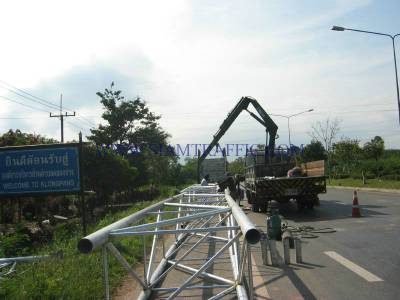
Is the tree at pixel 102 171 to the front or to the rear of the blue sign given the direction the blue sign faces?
to the rear

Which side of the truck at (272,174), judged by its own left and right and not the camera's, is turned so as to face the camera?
back

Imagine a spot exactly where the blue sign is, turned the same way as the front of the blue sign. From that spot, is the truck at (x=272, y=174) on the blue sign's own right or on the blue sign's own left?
on the blue sign's own left

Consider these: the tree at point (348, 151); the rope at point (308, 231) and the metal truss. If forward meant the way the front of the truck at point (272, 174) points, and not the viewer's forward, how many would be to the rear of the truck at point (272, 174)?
2

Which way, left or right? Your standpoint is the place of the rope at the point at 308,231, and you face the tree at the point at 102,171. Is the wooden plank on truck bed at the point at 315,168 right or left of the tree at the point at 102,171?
right

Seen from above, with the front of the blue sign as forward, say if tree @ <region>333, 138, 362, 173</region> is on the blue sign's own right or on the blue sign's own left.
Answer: on the blue sign's own left

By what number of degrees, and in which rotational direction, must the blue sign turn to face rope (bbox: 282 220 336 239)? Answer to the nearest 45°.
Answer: approximately 90° to its left

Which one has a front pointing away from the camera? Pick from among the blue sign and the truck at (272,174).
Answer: the truck

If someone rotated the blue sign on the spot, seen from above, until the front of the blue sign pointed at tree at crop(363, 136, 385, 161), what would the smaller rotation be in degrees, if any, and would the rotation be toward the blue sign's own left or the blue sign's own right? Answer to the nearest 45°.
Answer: approximately 135° to the blue sign's own left

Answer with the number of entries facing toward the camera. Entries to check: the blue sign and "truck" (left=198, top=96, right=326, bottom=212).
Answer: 1

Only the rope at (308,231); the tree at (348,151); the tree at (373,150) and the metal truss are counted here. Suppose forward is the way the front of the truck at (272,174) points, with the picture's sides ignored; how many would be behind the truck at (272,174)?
2

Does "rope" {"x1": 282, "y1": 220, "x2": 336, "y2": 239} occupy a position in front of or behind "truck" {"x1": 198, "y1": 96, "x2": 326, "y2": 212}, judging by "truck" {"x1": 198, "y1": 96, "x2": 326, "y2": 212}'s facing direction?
behind

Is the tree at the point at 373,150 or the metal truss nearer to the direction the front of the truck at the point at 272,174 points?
the tree

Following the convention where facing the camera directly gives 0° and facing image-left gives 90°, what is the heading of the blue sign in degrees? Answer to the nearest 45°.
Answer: approximately 0°
